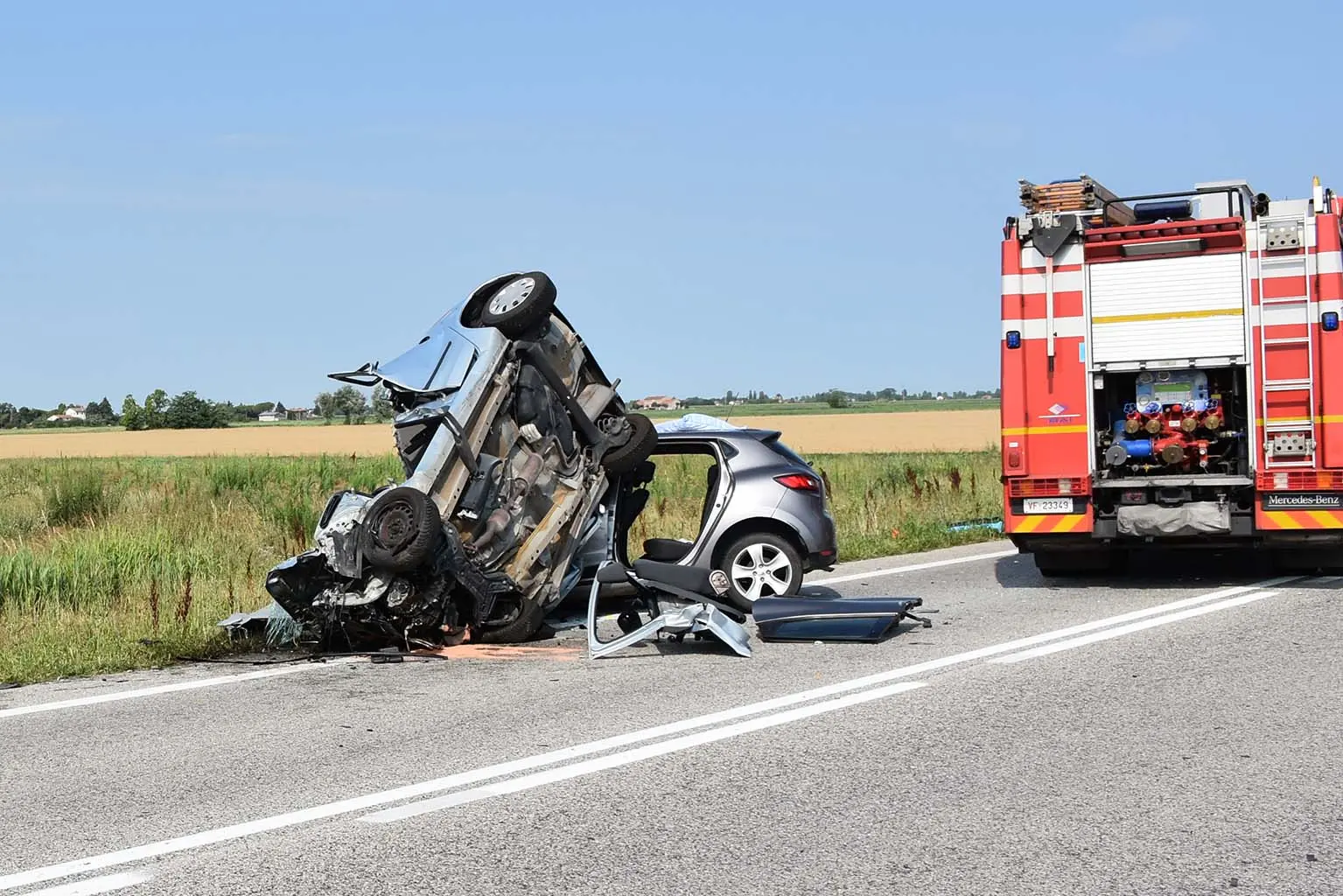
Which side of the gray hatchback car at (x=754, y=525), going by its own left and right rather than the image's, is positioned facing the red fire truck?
back

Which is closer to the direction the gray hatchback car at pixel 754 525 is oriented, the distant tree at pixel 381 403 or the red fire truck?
the distant tree

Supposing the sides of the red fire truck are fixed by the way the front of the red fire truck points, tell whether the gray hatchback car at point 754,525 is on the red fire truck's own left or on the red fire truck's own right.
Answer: on the red fire truck's own left

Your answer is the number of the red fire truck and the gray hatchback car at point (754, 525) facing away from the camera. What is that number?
1

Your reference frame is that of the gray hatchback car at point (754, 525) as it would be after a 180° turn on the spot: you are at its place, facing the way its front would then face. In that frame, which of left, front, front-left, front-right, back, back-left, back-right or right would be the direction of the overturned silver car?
back-right

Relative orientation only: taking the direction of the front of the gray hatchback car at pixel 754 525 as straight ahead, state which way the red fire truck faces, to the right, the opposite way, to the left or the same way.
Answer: to the right

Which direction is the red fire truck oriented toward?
away from the camera

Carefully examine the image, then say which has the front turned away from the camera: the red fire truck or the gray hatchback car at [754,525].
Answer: the red fire truck

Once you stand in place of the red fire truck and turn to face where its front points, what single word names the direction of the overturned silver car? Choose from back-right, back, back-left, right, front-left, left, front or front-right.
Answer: back-left

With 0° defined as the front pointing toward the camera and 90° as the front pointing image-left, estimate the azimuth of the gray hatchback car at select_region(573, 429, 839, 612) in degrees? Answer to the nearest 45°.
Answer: approximately 90°

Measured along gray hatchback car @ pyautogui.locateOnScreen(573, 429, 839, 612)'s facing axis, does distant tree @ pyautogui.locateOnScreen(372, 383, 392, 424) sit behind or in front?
in front
